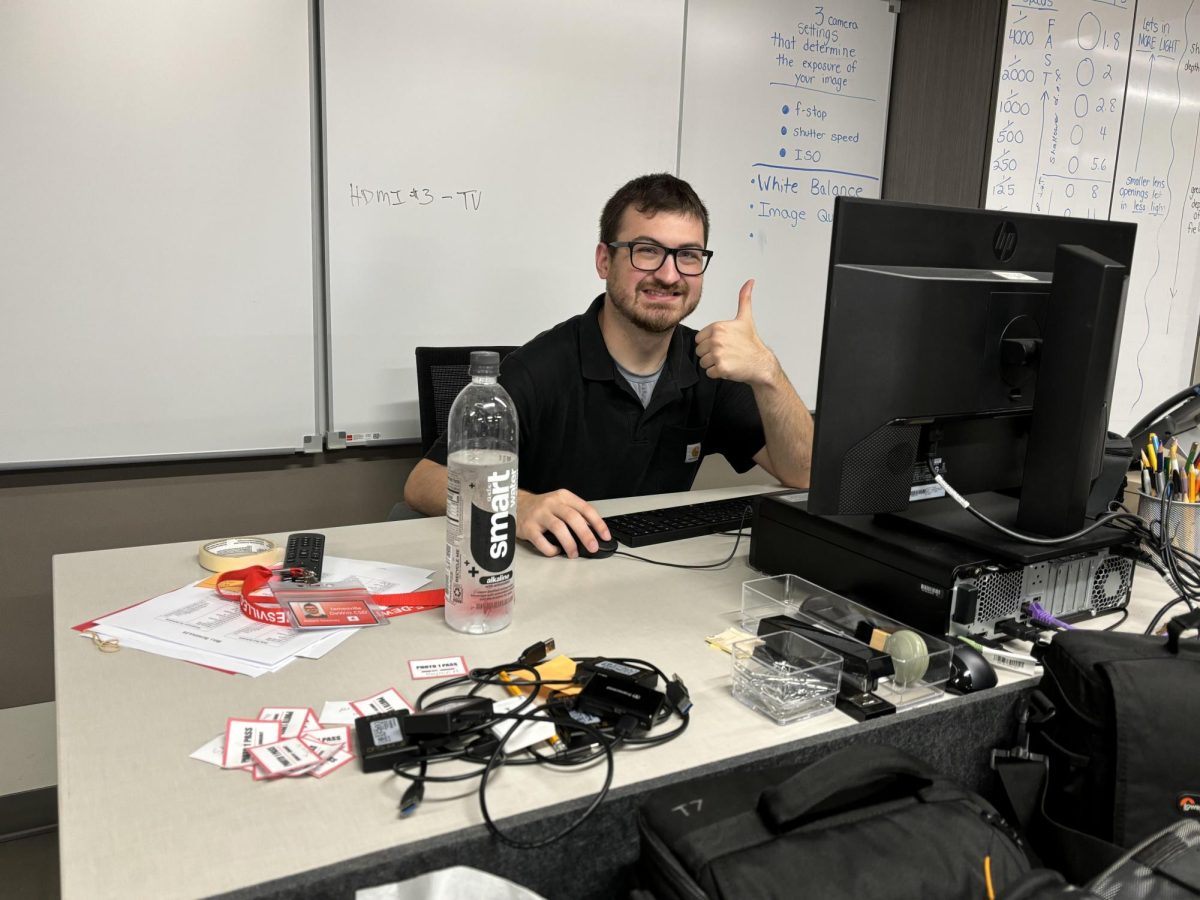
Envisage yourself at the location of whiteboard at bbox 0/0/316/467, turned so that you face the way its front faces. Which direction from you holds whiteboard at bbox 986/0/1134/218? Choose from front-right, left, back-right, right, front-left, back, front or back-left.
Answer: left

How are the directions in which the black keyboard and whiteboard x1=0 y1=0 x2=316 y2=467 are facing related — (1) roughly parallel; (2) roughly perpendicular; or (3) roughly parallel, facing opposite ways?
roughly parallel, facing opposite ways

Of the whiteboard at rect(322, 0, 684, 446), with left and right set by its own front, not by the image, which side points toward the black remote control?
front

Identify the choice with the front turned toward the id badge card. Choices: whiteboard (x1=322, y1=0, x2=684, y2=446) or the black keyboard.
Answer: the whiteboard

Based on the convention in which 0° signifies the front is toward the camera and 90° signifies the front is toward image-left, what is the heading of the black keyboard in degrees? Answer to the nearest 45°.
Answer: approximately 135°

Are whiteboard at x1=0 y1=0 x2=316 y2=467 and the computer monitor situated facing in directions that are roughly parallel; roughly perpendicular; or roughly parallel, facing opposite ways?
roughly parallel, facing opposite ways

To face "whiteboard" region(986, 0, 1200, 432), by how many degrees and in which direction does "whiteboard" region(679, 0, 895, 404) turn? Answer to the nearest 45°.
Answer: approximately 135° to its left

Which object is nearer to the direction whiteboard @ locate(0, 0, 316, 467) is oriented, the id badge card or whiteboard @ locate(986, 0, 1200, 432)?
the id badge card

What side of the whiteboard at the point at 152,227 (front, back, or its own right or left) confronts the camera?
front

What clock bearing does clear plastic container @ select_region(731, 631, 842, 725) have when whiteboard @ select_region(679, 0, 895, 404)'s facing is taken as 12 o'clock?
The clear plastic container is roughly at 12 o'clock from the whiteboard.

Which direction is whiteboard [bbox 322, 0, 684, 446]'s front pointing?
toward the camera

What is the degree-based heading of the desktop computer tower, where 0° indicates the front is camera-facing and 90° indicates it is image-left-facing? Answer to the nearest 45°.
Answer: approximately 135°

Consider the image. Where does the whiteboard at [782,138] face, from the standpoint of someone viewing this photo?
facing the viewer

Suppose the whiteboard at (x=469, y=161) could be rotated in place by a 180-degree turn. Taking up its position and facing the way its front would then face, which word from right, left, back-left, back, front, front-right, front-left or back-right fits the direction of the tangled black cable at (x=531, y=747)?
back

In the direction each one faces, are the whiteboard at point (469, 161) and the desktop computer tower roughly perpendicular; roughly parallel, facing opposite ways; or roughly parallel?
roughly parallel, facing opposite ways

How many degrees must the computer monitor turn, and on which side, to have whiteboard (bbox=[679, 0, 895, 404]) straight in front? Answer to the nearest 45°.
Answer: approximately 45° to its right

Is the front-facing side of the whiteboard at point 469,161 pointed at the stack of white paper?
yes
